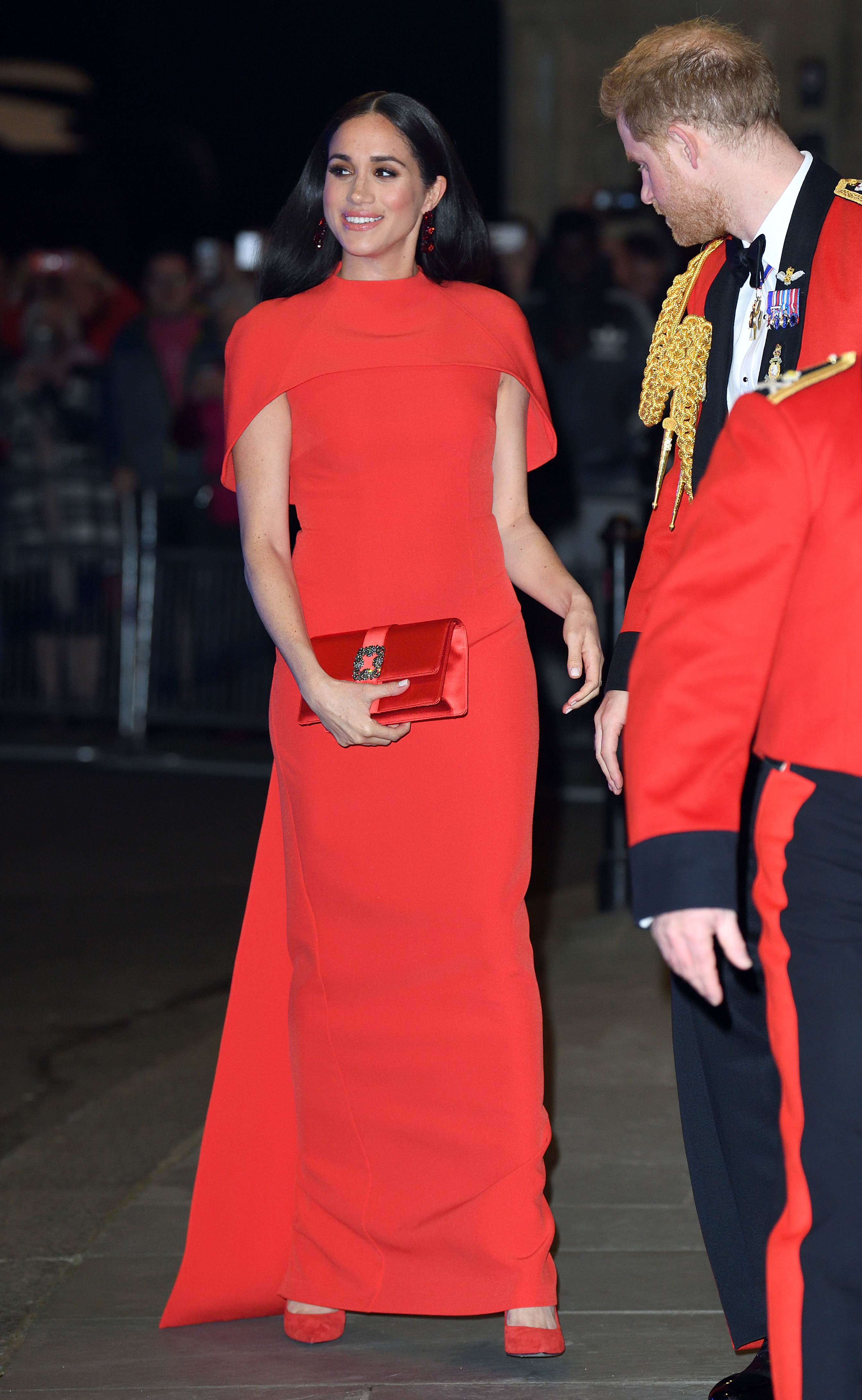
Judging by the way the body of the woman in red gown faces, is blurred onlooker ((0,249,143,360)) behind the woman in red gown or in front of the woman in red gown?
behind

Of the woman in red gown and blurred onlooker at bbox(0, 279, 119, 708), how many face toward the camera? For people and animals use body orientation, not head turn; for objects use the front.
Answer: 2

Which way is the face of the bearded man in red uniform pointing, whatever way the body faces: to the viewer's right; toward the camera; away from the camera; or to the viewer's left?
to the viewer's left

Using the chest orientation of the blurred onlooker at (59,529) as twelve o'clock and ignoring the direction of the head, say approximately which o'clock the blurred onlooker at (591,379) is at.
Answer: the blurred onlooker at (591,379) is roughly at 10 o'clock from the blurred onlooker at (59,529).

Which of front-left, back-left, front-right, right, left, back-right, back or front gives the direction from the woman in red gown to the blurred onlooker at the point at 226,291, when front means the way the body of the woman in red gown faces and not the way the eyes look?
back

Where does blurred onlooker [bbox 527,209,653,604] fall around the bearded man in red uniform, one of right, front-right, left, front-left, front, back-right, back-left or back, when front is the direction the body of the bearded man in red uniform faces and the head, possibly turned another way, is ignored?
back-right

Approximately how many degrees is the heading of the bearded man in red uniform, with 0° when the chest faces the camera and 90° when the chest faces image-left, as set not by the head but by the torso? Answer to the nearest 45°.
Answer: approximately 45°

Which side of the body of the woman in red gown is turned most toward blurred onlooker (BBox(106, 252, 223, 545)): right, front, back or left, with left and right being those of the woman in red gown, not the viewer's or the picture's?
back
